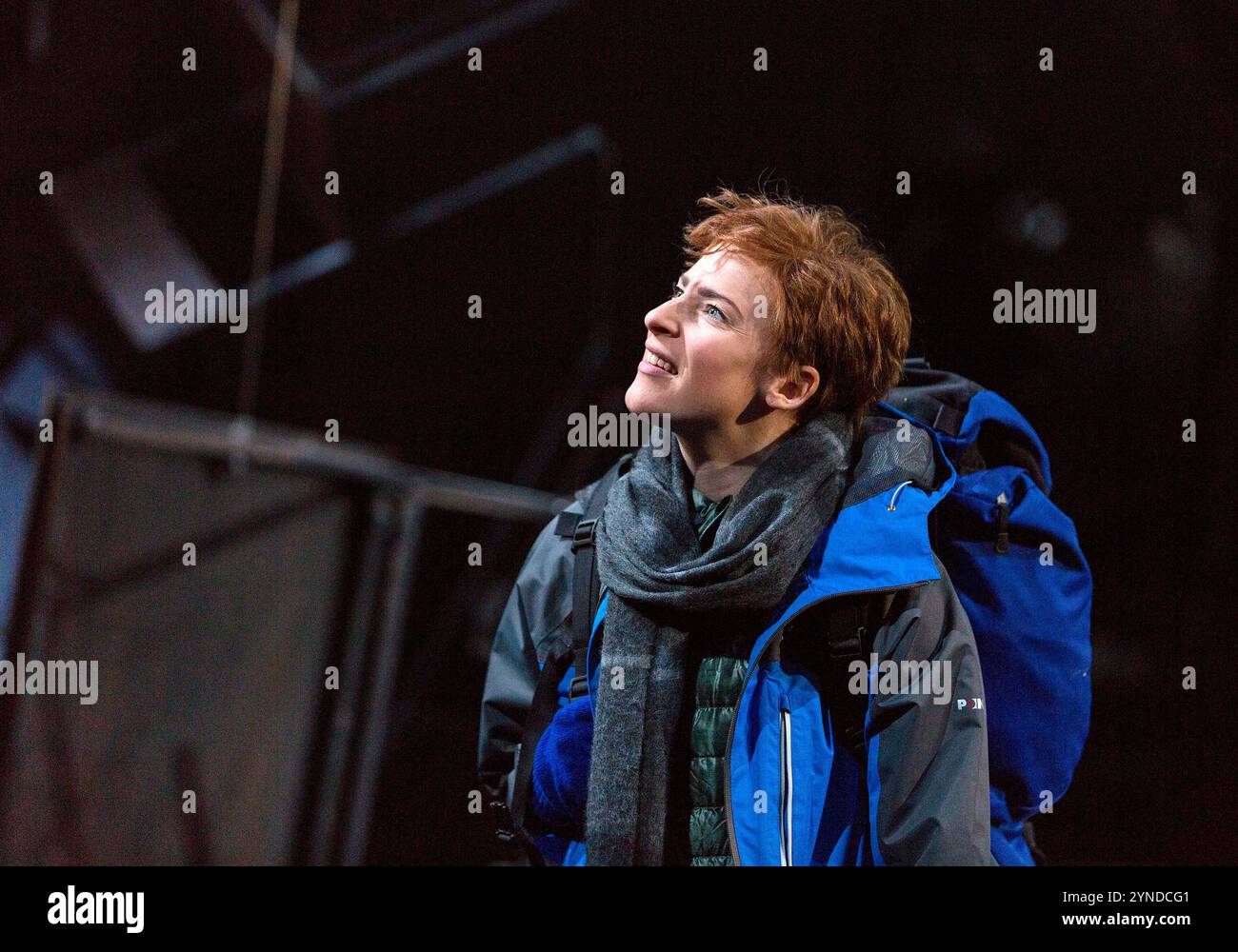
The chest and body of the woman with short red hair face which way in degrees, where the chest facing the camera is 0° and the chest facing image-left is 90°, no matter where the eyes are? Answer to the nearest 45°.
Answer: approximately 45°
